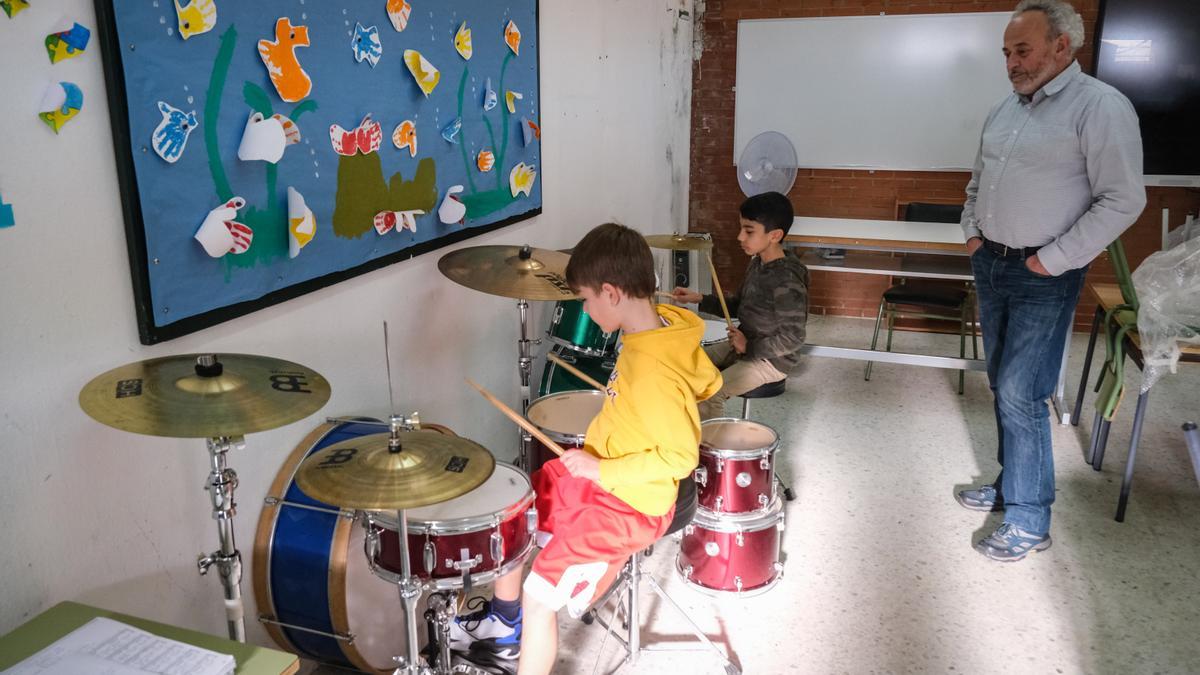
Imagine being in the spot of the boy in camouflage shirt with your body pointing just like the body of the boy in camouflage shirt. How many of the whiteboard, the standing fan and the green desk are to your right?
2

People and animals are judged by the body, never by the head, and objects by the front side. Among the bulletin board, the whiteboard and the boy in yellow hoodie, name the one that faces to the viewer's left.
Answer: the boy in yellow hoodie

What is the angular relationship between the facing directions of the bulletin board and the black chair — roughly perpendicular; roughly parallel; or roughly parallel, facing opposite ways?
roughly perpendicular

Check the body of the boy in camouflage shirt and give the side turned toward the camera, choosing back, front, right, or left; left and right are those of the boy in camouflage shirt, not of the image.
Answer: left

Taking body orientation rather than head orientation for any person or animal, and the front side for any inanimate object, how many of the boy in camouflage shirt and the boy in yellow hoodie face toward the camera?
0

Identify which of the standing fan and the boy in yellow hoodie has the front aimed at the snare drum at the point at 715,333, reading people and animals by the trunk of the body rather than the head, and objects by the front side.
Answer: the standing fan

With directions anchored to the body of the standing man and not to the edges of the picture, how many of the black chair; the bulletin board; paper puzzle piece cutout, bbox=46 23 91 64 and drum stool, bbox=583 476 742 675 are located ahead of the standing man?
3

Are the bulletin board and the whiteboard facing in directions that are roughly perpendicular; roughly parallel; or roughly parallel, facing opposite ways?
roughly perpendicular

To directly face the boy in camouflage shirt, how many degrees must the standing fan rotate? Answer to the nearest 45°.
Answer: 0° — it already faces them

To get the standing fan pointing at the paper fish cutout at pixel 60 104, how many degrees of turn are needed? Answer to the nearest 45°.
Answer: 0° — it already faces it

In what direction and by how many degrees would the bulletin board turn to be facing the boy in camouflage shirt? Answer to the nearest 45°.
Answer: approximately 45° to its left

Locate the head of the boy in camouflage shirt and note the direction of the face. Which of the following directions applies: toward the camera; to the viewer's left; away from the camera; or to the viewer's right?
to the viewer's left

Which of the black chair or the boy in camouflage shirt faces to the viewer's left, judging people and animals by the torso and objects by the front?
the boy in camouflage shirt

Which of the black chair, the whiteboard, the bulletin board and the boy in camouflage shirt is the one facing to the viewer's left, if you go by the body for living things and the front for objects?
the boy in camouflage shirt
